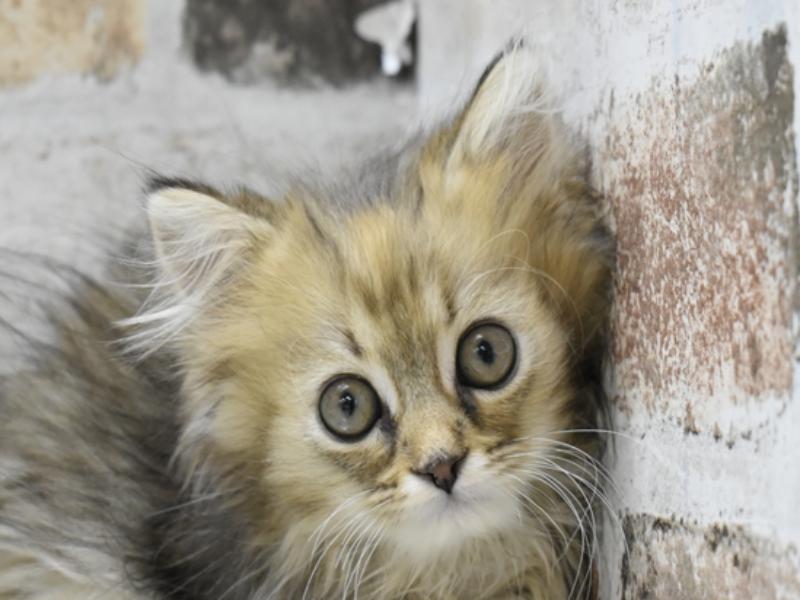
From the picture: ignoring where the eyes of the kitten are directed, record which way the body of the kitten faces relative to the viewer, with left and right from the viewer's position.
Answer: facing the viewer and to the right of the viewer
